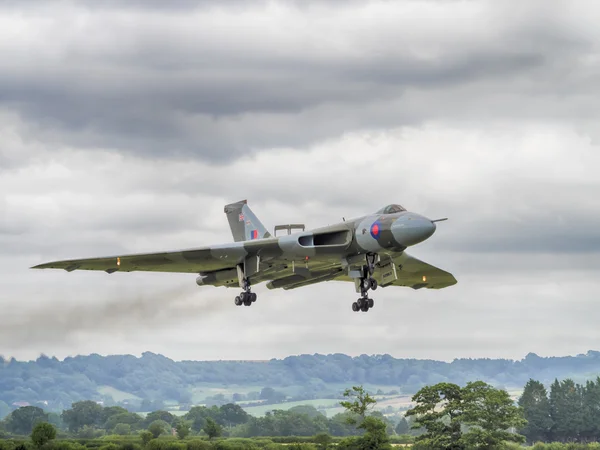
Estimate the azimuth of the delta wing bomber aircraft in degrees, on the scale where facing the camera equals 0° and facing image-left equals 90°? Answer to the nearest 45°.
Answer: approximately 315°
